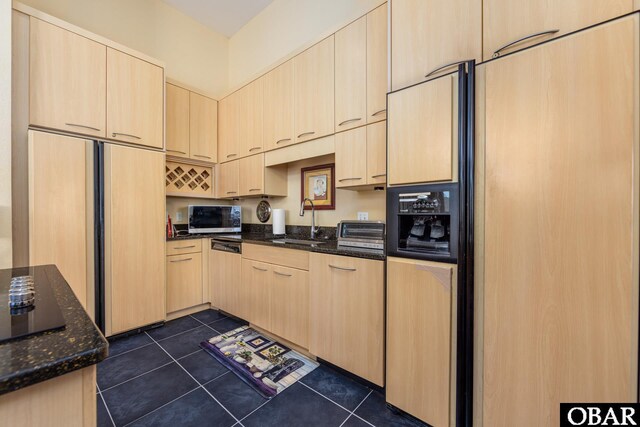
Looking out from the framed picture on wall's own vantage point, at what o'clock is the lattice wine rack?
The lattice wine rack is roughly at 2 o'clock from the framed picture on wall.

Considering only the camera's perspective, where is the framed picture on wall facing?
facing the viewer and to the left of the viewer

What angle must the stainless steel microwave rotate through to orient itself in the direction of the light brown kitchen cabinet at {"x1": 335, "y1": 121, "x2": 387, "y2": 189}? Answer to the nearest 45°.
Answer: approximately 45° to its left

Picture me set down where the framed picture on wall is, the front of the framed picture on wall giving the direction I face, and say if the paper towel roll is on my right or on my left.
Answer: on my right

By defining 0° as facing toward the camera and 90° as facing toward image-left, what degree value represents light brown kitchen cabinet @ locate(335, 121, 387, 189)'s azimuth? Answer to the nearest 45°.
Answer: approximately 45°

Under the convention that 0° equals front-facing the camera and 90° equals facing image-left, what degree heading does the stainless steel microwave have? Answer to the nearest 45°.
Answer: approximately 0°

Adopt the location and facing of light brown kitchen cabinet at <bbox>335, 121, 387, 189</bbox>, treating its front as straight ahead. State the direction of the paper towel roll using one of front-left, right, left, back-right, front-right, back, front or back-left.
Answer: right
